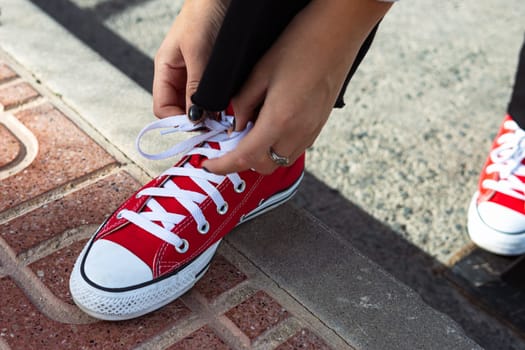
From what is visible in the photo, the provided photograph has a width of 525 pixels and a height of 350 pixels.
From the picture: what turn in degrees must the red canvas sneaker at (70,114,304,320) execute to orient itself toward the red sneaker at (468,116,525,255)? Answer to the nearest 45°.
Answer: approximately 180°

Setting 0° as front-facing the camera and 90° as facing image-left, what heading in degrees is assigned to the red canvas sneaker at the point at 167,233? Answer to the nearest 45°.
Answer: approximately 45°
